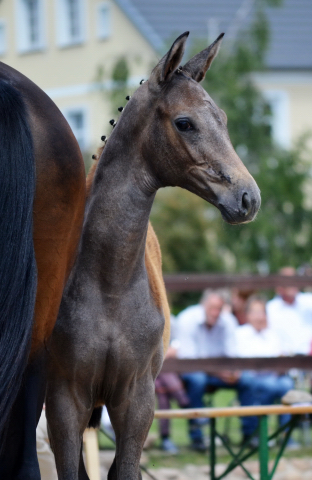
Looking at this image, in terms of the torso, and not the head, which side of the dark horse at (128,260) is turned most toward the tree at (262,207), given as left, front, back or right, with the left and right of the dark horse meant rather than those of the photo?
back

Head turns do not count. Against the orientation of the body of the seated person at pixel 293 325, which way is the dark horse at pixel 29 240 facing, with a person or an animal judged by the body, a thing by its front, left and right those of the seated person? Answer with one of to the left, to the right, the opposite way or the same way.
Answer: the opposite way

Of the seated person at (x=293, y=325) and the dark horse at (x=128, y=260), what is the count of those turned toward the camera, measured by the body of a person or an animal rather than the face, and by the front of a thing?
2

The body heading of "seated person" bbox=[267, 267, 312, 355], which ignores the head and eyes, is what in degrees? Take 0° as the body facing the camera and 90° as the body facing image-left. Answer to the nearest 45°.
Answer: approximately 0°

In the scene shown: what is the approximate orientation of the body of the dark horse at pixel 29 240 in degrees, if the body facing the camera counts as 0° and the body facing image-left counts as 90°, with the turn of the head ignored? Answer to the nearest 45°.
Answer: approximately 180°

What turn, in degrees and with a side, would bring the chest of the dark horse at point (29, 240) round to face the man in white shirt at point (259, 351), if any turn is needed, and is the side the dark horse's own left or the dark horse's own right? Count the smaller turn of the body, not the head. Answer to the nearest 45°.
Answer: approximately 45° to the dark horse's own right

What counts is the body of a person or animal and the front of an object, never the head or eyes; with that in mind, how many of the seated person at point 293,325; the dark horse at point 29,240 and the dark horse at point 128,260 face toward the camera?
2

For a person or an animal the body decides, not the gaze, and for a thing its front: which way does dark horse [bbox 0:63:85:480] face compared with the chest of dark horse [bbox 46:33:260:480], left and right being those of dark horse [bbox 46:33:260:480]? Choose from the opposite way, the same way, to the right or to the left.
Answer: the opposite way
